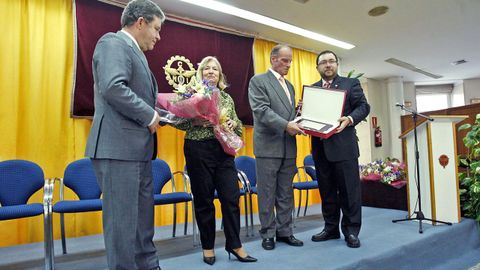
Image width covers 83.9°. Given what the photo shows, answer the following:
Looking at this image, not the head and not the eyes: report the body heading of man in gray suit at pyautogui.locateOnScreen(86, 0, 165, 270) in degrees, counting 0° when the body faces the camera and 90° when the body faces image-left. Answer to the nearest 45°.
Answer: approximately 270°

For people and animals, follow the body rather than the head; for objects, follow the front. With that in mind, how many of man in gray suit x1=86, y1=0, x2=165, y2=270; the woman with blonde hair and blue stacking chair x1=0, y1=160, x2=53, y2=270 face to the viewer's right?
1

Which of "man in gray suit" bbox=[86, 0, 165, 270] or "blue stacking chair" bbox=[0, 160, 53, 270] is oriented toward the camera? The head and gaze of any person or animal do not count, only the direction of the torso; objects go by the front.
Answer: the blue stacking chair

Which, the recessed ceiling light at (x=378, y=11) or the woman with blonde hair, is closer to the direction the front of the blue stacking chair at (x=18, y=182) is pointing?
the woman with blonde hair

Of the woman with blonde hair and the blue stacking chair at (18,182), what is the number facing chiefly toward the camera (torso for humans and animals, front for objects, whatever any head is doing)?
2

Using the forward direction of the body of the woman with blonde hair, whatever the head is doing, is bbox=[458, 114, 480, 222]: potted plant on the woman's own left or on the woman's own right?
on the woman's own left

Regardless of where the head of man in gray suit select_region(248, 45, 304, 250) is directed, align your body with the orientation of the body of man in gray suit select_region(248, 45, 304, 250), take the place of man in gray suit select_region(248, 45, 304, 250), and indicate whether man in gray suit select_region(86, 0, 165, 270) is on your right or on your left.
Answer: on your right

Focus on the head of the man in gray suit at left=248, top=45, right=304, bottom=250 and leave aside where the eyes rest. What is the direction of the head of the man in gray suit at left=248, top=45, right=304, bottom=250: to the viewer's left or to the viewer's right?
to the viewer's right

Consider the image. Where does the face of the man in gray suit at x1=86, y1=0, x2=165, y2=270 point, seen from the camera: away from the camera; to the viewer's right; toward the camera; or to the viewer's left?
to the viewer's right

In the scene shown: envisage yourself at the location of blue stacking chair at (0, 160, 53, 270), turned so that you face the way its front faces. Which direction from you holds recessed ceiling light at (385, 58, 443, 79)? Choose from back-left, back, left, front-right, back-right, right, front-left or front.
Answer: left

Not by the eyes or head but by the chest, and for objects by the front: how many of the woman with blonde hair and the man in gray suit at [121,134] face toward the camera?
1

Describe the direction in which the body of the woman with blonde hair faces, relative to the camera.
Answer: toward the camera

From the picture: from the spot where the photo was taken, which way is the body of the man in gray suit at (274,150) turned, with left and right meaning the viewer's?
facing the viewer and to the right of the viewer

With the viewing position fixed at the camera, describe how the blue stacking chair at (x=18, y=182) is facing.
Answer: facing the viewer
